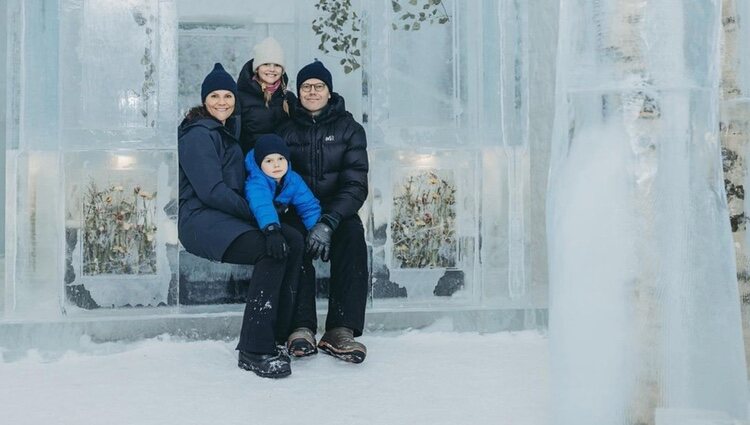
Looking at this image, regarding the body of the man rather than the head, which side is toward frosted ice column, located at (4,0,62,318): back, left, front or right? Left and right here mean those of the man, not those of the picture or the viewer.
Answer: right

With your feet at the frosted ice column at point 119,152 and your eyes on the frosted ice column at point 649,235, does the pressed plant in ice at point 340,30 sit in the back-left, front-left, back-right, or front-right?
front-left

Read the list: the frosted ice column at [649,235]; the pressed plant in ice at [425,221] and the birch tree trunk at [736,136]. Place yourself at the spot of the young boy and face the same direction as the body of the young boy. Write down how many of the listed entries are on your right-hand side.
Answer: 0

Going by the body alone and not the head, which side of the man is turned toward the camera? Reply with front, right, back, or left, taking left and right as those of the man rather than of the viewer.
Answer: front

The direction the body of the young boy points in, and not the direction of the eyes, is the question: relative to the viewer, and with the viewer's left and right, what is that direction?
facing the viewer

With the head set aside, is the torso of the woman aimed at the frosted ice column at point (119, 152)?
no

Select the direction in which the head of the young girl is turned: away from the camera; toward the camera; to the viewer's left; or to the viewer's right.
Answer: toward the camera

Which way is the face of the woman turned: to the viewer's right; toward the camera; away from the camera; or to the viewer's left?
toward the camera

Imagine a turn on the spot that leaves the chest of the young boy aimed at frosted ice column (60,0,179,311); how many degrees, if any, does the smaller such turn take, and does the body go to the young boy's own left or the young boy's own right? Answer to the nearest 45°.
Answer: approximately 135° to the young boy's own right

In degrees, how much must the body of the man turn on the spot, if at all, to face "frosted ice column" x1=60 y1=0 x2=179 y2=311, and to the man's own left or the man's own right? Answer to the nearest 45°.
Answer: approximately 90° to the man's own right
